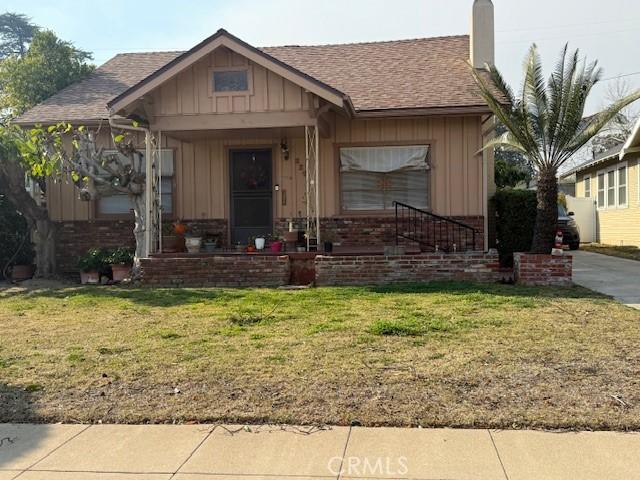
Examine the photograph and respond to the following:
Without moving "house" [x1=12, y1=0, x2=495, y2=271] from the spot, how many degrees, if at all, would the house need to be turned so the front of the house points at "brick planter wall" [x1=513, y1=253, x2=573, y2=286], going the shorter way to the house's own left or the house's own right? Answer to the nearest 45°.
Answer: approximately 45° to the house's own left

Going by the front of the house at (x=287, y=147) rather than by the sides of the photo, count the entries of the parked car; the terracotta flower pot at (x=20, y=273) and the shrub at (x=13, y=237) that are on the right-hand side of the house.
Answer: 2

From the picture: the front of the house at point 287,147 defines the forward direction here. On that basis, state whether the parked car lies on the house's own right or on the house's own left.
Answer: on the house's own left

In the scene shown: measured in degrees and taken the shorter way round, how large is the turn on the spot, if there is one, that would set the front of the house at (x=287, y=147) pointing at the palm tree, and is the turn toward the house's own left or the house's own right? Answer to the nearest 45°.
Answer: approximately 45° to the house's own left

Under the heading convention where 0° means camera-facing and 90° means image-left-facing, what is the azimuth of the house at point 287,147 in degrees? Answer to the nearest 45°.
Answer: approximately 0°
